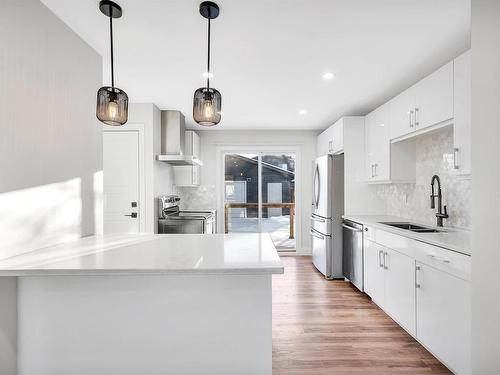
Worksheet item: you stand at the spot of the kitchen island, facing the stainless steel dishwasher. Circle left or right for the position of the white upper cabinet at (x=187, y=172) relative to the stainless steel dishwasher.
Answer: left

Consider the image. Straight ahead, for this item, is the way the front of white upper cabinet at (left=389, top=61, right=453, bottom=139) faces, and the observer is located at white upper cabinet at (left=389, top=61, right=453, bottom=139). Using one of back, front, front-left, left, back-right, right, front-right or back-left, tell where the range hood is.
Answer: front-right

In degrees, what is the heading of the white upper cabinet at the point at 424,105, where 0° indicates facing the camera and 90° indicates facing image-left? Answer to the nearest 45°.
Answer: approximately 45°

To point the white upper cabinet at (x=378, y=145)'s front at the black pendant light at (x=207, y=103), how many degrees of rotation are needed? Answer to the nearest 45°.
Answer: approximately 45° to its left

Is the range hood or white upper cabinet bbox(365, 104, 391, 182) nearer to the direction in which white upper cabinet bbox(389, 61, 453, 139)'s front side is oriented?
the range hood

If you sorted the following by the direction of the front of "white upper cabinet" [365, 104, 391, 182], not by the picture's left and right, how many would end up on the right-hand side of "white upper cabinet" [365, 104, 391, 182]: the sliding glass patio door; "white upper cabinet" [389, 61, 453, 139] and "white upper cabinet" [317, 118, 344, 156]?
2

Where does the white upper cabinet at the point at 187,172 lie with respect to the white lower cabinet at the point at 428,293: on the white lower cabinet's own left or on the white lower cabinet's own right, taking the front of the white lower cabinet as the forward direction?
on the white lower cabinet's own right

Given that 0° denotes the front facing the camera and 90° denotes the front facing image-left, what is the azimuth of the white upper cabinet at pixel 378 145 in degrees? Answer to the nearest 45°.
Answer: approximately 45°
